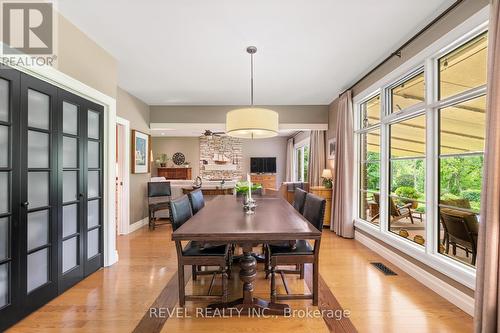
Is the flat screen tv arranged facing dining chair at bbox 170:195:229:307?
yes

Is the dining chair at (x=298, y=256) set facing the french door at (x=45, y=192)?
yes

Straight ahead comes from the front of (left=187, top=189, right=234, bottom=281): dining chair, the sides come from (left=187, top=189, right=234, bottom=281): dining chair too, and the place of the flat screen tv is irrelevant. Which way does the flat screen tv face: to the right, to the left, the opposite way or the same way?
to the right

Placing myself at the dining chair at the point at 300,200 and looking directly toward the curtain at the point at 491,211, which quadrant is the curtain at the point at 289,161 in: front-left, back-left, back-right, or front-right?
back-left

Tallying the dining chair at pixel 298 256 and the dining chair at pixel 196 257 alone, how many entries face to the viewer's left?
1

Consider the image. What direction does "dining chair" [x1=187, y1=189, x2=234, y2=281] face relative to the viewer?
to the viewer's right

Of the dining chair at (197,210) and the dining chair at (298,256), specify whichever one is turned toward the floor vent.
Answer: the dining chair at (197,210)

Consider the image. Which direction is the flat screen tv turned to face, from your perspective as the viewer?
facing the viewer

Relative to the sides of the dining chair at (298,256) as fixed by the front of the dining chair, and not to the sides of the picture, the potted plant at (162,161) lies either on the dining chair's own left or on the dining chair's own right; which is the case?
on the dining chair's own right

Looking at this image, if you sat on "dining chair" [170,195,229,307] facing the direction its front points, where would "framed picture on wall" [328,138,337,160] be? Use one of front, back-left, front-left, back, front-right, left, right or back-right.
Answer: front-left

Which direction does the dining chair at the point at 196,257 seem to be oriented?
to the viewer's right

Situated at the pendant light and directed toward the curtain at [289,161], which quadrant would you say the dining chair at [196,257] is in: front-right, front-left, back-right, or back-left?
back-left

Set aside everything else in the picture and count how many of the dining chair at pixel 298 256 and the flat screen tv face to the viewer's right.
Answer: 0

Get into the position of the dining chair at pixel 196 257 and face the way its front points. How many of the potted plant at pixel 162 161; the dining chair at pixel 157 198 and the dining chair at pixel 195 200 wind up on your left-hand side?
3

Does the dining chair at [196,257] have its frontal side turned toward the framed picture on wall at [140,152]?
no

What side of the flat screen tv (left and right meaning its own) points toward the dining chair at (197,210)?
front

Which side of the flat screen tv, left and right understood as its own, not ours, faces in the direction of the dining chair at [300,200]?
front

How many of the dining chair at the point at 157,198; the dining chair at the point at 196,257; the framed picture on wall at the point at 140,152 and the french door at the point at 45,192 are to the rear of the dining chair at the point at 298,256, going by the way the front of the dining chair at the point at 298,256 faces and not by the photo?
0

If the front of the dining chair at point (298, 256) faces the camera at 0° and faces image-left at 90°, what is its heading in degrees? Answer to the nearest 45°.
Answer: approximately 90°

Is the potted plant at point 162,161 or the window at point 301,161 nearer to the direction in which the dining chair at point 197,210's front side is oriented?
the window

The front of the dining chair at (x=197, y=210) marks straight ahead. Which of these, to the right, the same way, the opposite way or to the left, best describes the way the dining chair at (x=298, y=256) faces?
the opposite way

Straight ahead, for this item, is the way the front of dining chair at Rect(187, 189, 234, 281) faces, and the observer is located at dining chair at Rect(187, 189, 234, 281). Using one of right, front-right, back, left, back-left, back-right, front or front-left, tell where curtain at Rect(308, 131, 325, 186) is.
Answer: front-left

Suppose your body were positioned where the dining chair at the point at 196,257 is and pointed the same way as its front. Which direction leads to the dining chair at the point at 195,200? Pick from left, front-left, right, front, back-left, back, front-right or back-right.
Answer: left
